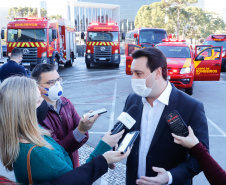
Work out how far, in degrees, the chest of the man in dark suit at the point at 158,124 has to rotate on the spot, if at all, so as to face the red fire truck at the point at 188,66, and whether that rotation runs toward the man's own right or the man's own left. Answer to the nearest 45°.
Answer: approximately 135° to the man's own right

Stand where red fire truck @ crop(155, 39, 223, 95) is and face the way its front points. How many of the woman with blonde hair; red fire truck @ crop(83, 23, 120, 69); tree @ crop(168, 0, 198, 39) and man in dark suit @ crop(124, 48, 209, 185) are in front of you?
2

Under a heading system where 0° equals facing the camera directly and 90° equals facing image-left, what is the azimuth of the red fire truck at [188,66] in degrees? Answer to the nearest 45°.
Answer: approximately 0°

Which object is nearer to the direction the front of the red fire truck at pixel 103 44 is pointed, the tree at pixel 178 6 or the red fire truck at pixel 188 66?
the red fire truck

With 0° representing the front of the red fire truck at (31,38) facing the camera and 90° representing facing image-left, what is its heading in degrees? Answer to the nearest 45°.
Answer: approximately 45°

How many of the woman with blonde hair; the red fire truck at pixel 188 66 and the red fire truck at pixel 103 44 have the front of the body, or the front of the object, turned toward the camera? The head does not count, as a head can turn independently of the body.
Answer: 2

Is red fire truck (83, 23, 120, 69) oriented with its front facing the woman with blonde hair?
yes

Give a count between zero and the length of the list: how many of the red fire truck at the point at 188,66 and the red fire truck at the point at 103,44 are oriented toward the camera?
2

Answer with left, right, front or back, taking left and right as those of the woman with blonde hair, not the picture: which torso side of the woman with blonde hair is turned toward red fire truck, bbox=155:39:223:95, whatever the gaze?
front

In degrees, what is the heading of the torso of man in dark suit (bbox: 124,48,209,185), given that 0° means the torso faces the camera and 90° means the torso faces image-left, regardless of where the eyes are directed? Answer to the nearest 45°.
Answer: approximately 45°

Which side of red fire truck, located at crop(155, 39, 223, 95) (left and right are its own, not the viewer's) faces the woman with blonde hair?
front

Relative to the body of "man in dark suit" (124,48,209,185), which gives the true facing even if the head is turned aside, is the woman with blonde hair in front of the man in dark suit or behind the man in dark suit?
in front

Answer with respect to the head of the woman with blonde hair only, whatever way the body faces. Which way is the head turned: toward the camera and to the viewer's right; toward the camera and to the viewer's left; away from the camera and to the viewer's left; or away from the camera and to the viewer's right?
away from the camera and to the viewer's right

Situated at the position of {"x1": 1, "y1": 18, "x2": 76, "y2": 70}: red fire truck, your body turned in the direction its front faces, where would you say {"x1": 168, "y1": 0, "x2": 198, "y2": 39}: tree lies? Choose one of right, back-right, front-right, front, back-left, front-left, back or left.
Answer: back

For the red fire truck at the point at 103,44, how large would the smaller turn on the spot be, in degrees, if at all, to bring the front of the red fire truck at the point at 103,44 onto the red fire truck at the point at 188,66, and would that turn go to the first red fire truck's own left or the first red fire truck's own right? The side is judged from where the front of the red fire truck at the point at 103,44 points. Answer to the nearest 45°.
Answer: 0° — it already faces it
